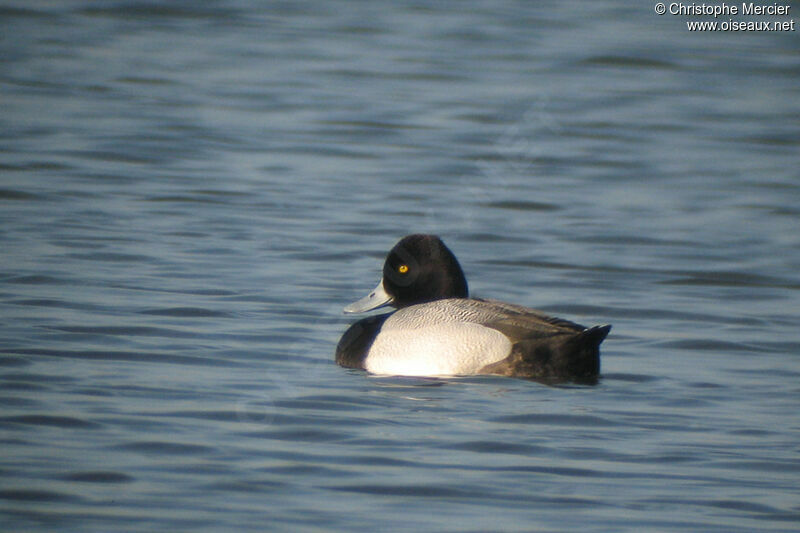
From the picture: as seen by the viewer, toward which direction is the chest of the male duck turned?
to the viewer's left
